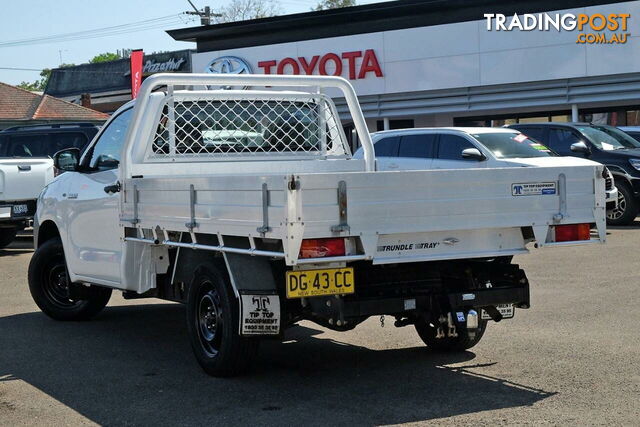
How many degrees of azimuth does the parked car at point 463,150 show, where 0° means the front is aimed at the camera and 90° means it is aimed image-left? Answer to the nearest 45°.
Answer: approximately 315°

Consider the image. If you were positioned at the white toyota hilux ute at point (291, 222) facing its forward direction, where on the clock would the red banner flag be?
The red banner flag is roughly at 1 o'clock from the white toyota hilux ute.

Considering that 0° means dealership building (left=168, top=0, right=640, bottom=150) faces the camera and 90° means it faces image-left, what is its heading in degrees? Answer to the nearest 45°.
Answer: approximately 45°

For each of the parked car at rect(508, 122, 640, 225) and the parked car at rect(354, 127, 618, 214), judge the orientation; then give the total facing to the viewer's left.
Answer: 0

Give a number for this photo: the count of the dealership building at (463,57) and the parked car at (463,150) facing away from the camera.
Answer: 0

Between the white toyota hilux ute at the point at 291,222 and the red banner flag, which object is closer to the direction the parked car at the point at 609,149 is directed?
the white toyota hilux ute

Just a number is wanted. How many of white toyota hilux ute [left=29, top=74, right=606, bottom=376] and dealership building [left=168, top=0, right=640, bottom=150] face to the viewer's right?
0

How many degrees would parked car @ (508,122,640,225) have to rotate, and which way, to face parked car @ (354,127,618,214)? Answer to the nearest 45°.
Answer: approximately 90° to its right

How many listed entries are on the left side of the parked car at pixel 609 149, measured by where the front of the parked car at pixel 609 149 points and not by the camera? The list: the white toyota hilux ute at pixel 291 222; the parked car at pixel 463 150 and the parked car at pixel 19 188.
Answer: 0

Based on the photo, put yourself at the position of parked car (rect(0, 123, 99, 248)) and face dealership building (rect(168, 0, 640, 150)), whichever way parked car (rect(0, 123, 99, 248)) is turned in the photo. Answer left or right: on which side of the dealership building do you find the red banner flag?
left

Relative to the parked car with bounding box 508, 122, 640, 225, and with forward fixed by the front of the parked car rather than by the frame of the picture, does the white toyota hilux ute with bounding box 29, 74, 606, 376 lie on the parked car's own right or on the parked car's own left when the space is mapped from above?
on the parked car's own right

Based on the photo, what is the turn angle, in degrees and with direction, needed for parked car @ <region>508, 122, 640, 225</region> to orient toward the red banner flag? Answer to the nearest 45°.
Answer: approximately 180°

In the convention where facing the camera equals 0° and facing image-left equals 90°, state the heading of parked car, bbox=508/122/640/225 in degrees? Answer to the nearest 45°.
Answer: approximately 315°

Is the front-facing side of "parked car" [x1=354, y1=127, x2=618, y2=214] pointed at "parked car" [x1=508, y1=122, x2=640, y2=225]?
no

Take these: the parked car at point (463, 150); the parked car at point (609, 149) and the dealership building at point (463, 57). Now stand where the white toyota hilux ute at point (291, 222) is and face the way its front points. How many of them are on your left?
0

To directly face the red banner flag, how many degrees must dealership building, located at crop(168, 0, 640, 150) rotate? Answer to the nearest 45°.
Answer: approximately 45° to its right

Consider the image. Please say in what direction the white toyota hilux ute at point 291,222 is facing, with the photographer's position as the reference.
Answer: facing away from the viewer and to the left of the viewer
